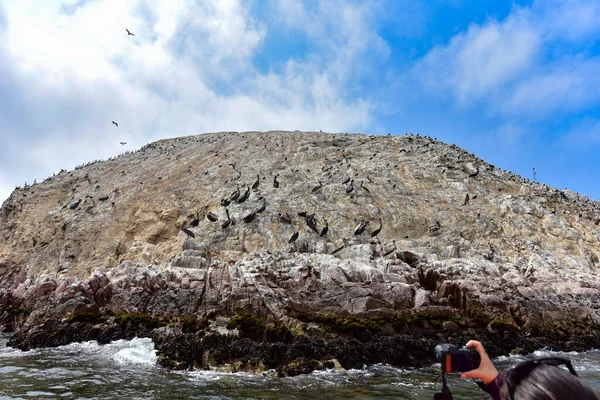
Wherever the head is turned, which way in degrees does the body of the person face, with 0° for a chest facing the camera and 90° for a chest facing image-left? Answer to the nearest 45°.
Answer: approximately 135°
